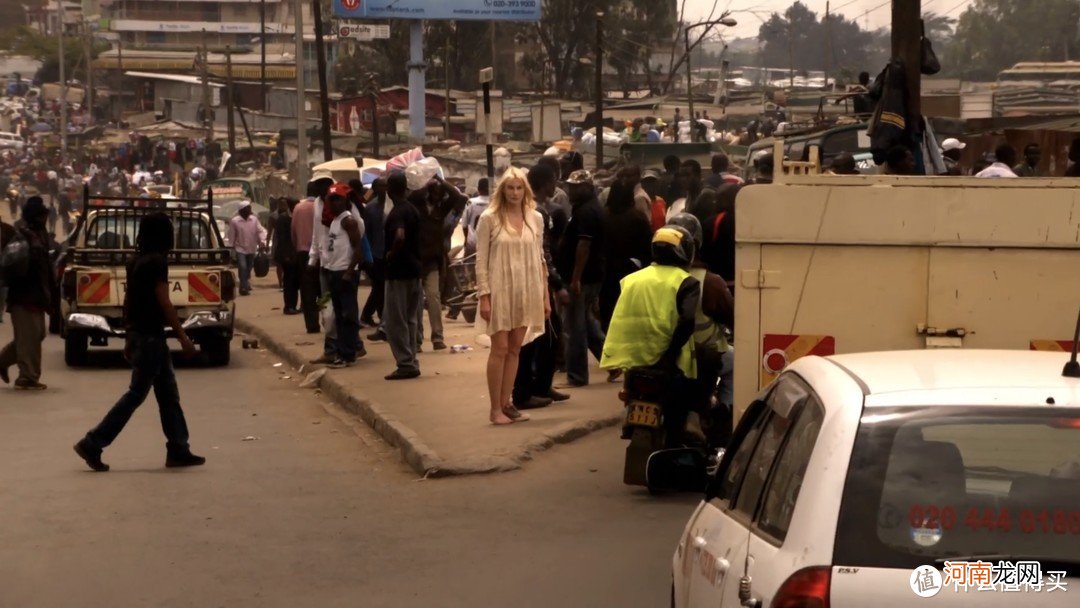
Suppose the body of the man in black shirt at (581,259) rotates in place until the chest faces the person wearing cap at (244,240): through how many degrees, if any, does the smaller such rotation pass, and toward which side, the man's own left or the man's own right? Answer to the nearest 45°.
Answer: approximately 90° to the man's own right

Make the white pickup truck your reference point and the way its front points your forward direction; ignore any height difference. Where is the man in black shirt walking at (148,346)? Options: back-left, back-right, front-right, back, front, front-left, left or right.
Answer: back

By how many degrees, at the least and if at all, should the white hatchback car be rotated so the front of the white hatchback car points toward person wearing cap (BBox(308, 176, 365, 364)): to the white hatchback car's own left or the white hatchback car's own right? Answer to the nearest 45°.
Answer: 0° — it already faces them

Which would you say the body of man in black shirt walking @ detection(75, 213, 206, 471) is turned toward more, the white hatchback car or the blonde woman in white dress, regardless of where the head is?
the blonde woman in white dress

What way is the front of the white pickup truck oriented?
away from the camera

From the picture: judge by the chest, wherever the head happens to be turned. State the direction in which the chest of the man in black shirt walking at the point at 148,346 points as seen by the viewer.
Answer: to the viewer's right

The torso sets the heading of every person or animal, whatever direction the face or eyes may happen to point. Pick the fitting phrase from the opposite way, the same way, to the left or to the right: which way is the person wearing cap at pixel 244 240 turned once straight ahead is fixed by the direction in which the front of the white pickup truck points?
the opposite way

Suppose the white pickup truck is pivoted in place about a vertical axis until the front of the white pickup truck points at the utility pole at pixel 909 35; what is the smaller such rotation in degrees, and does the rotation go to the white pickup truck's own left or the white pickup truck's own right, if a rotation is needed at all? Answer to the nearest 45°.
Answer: approximately 135° to the white pickup truck's own right

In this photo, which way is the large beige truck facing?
away from the camera

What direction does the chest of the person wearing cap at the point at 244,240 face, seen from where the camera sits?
toward the camera
